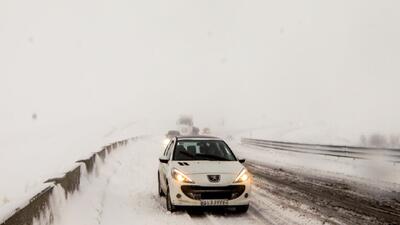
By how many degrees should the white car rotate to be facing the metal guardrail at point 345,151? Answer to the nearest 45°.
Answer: approximately 135° to its left

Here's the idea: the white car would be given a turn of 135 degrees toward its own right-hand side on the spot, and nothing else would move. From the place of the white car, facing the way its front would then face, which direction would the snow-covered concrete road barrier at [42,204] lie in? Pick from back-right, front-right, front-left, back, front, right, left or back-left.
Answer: left

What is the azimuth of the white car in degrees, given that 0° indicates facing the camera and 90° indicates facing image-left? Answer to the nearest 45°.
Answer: approximately 0°
